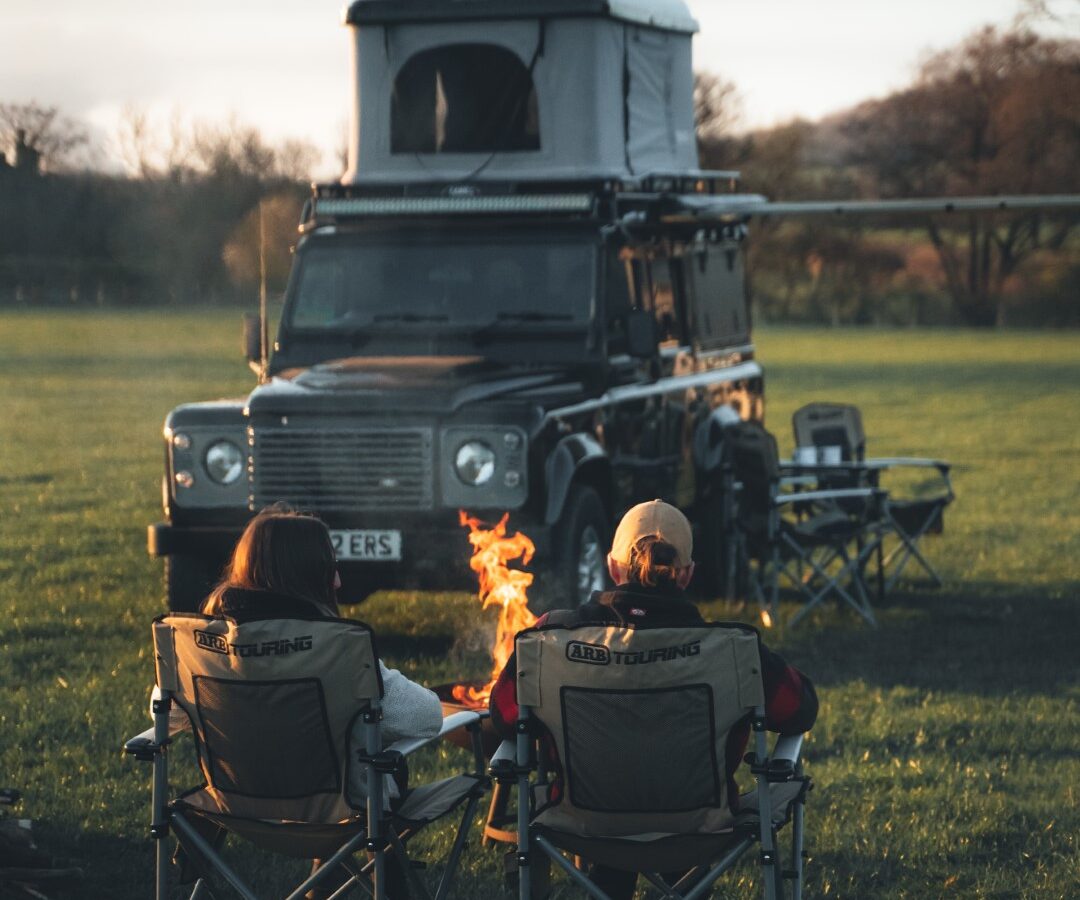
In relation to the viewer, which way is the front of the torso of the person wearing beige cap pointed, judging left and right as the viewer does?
facing away from the viewer

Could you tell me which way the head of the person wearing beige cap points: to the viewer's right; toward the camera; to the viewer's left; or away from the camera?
away from the camera

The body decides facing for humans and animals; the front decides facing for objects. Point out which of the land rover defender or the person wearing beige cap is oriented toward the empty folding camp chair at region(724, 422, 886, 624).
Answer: the person wearing beige cap

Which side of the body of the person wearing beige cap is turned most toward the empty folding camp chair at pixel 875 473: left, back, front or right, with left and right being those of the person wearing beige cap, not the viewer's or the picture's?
front

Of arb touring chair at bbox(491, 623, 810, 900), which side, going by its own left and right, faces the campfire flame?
front

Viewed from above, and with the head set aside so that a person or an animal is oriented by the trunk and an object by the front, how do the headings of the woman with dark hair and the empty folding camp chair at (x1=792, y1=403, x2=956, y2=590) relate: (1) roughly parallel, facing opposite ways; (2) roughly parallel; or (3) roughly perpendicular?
roughly perpendicular

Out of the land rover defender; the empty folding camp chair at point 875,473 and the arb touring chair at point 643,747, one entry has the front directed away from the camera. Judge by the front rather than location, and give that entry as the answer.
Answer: the arb touring chair

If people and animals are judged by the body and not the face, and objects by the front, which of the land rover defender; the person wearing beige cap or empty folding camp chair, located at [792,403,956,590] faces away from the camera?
the person wearing beige cap

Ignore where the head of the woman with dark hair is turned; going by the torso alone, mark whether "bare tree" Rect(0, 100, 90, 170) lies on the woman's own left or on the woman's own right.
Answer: on the woman's own left

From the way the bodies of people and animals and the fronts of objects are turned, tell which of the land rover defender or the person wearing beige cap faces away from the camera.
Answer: the person wearing beige cap

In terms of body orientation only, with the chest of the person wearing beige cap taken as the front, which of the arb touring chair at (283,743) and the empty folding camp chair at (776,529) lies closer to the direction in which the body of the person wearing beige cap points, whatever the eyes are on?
the empty folding camp chair

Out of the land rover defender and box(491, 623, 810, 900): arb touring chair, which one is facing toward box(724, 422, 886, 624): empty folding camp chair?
the arb touring chair

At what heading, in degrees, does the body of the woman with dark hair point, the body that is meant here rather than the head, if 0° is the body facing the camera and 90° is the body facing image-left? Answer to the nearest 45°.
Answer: approximately 225°

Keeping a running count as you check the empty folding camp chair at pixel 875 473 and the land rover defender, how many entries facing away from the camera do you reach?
0

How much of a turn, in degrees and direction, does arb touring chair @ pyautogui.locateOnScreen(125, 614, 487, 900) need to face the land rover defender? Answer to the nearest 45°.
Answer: approximately 45° to its left

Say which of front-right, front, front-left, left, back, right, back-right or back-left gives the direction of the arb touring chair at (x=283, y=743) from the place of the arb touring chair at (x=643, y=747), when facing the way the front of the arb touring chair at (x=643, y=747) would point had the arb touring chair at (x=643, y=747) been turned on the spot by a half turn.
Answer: right

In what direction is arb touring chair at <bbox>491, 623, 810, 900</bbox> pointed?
away from the camera
